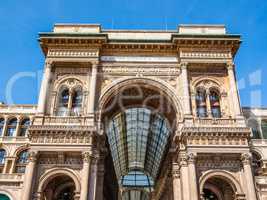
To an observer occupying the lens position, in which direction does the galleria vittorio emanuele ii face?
facing the viewer
